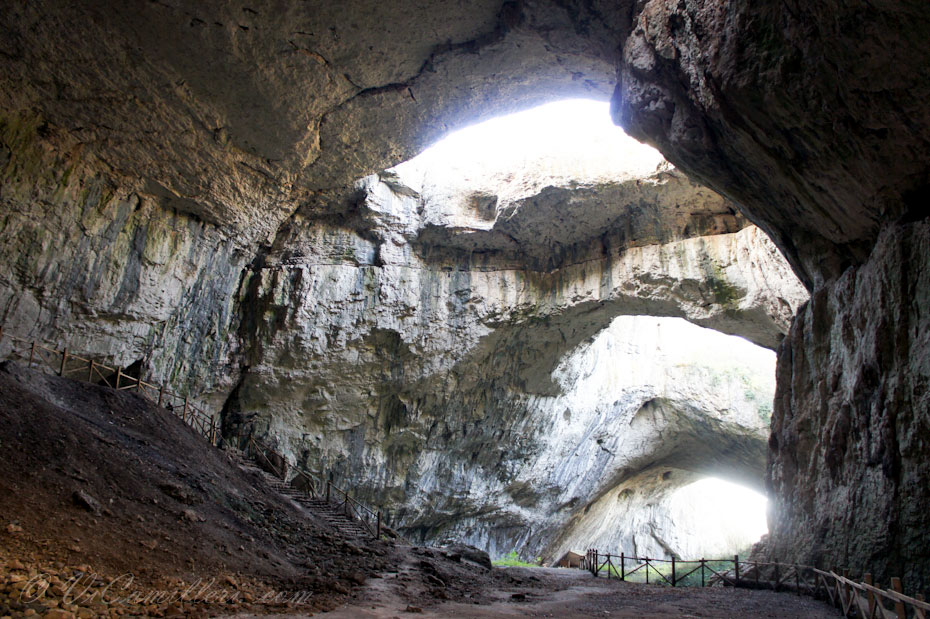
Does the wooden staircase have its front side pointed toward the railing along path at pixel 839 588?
yes

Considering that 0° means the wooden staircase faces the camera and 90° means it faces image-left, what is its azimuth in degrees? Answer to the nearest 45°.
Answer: approximately 315°
